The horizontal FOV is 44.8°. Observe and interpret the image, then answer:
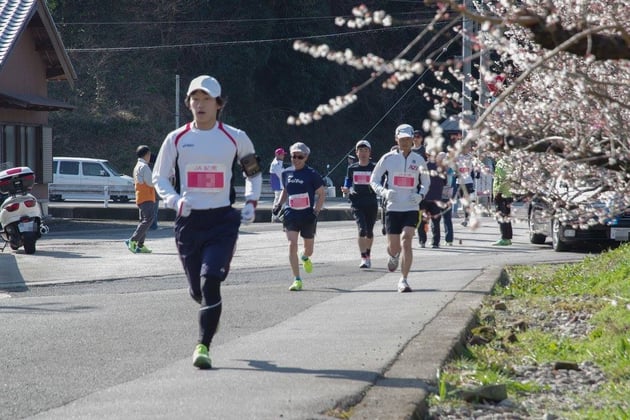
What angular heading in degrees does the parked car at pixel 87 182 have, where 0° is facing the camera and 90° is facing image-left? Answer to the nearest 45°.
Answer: approximately 270°

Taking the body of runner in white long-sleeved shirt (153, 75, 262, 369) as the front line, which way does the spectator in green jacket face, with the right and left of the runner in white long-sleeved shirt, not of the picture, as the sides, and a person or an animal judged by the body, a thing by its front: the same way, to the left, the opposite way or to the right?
to the right

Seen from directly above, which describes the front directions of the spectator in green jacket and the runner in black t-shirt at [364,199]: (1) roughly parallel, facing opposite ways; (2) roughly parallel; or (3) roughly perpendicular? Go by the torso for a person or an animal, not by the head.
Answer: roughly perpendicular

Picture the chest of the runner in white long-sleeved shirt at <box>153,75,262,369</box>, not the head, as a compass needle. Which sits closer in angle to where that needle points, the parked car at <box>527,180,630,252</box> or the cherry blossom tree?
the cherry blossom tree

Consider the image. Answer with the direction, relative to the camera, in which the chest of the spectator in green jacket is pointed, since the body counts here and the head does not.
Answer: to the viewer's left

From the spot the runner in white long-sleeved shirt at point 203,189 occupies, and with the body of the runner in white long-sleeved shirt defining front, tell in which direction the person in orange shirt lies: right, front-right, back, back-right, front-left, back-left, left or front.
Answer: back

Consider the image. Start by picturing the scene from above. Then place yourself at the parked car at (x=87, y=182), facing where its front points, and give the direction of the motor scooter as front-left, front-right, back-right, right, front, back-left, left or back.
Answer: right

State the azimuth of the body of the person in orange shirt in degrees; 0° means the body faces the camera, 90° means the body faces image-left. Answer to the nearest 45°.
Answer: approximately 270°
